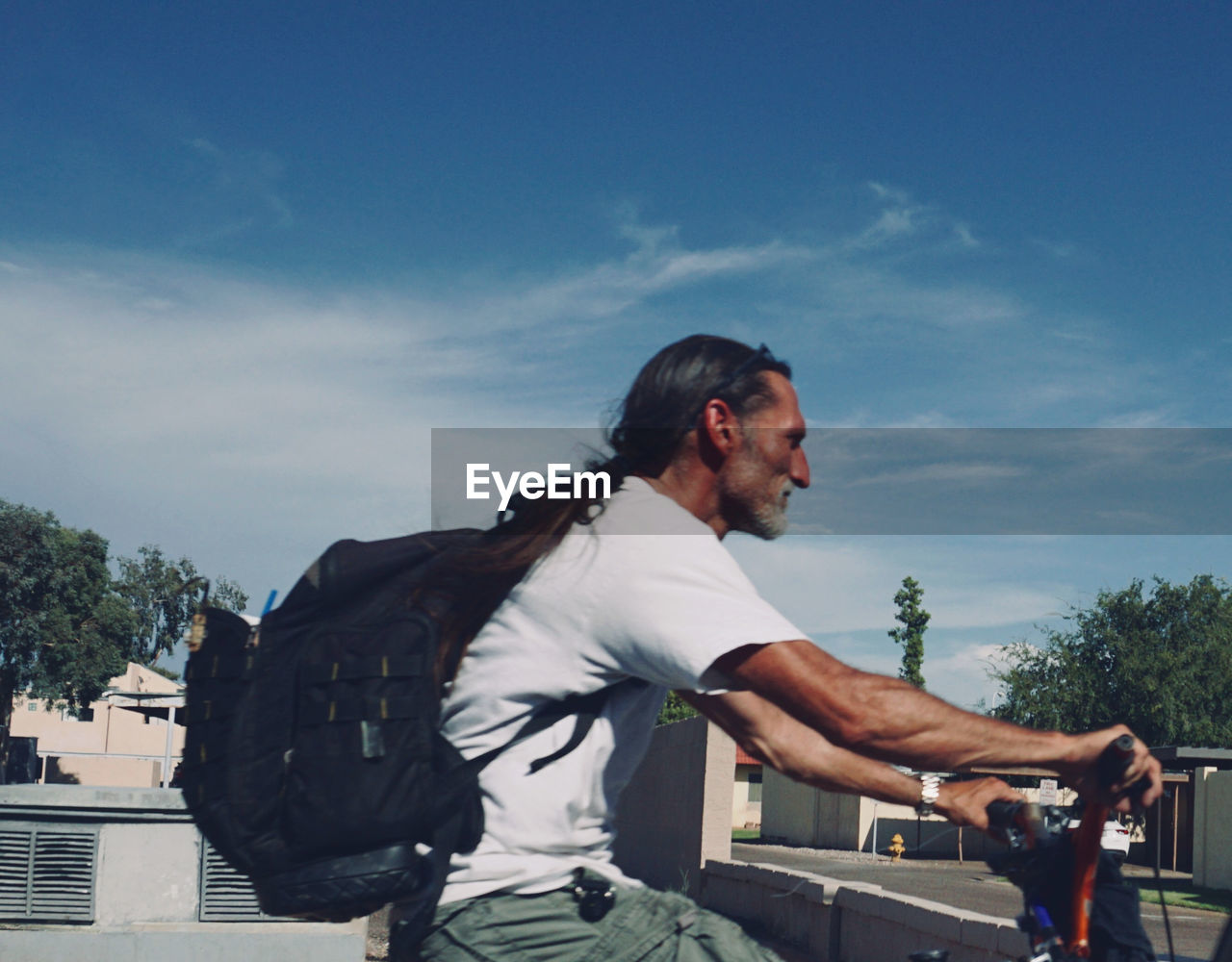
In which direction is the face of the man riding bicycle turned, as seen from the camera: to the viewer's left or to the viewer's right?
to the viewer's right

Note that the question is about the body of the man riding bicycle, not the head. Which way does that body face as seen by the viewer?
to the viewer's right

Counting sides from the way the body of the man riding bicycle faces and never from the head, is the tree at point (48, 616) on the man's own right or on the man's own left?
on the man's own left
